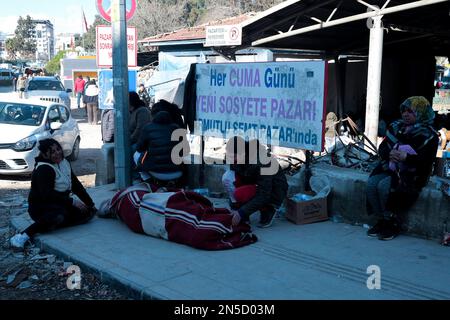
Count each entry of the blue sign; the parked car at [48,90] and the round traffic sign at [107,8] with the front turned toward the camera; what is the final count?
3

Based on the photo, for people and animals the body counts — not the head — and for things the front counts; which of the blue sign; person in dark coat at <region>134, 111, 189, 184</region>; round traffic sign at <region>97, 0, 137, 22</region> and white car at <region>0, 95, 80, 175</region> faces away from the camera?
the person in dark coat

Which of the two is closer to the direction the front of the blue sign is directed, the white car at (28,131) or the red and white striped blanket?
the red and white striped blanket

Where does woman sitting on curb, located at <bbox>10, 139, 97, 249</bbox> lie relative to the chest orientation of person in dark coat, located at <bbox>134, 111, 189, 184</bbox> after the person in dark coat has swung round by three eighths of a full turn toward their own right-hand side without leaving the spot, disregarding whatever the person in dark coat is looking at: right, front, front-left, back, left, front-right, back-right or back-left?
right

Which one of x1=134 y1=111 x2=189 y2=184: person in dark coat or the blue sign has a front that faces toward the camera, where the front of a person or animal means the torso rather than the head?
the blue sign

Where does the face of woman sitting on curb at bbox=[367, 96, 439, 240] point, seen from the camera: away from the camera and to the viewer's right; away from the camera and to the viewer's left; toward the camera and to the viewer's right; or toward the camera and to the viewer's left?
toward the camera and to the viewer's left

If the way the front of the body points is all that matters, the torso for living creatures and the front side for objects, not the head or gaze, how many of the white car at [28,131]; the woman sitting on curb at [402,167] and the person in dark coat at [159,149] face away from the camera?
1

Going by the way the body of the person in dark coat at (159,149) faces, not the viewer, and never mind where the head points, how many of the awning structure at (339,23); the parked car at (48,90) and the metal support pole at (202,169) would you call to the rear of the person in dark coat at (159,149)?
0

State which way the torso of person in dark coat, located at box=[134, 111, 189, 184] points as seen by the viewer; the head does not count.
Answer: away from the camera

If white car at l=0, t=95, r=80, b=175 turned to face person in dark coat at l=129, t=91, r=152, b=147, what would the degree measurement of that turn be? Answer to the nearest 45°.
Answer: approximately 90° to its left

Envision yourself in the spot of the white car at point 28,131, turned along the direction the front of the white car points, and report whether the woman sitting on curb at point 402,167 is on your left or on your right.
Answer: on your left

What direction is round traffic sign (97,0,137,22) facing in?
toward the camera

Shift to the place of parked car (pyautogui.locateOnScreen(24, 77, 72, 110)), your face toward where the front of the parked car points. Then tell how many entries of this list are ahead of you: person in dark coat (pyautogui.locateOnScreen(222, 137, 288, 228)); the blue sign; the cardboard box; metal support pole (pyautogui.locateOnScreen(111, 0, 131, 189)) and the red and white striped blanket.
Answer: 5

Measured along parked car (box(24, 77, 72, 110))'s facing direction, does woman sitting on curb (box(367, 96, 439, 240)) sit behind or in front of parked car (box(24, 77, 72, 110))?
in front

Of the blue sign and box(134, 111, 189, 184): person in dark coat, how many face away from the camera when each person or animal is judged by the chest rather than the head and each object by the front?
1

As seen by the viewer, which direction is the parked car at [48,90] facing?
toward the camera

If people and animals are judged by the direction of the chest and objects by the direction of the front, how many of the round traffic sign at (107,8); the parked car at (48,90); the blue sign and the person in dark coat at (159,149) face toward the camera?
3
